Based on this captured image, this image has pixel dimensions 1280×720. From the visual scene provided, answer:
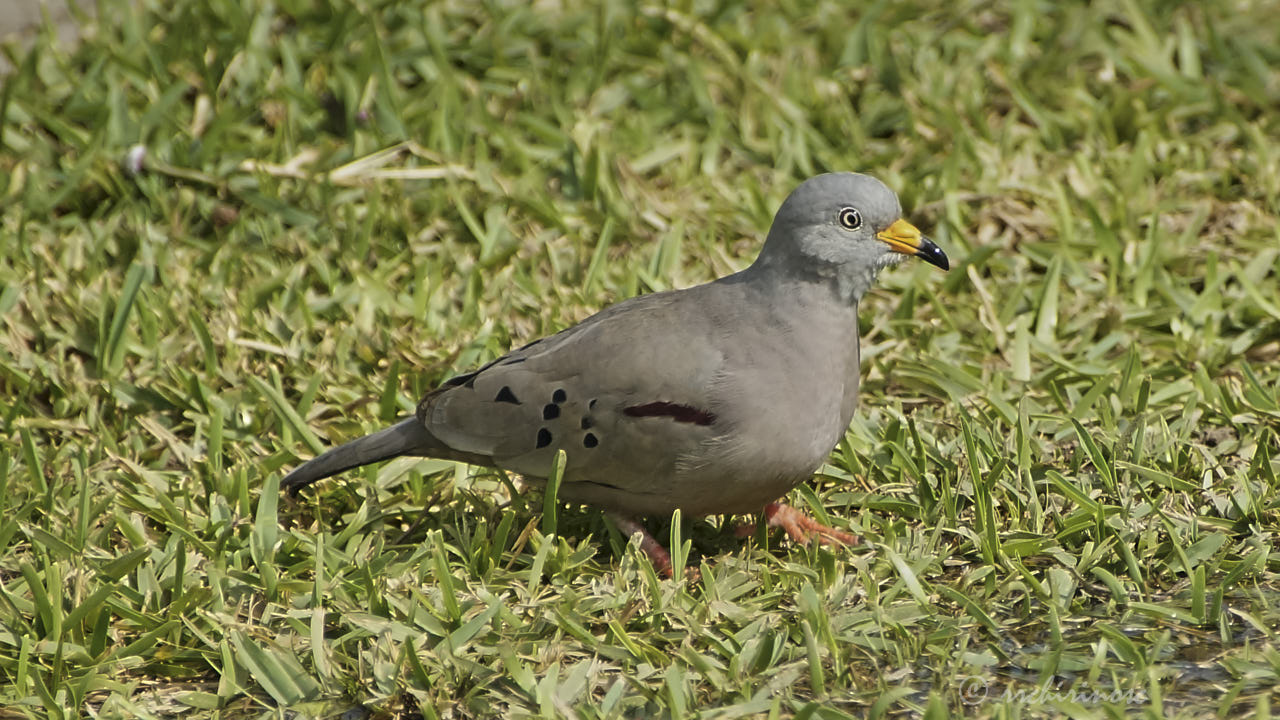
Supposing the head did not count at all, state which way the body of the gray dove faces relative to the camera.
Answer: to the viewer's right
